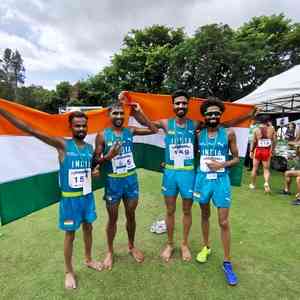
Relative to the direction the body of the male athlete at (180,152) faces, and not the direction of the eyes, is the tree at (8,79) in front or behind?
behind

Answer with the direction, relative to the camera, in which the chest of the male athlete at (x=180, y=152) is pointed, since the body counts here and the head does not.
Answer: toward the camera

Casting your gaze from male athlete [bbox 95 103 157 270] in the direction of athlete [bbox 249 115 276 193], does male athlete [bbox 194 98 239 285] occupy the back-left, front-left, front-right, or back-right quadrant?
front-right

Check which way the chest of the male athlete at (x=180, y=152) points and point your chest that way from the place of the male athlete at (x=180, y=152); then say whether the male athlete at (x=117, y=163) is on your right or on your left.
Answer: on your right

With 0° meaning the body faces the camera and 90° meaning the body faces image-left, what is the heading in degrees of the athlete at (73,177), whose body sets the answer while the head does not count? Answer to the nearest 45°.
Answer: approximately 315°

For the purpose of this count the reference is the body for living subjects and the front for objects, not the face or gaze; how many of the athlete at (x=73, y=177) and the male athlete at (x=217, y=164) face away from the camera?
0

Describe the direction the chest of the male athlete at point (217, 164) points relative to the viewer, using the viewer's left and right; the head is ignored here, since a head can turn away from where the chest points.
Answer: facing the viewer
